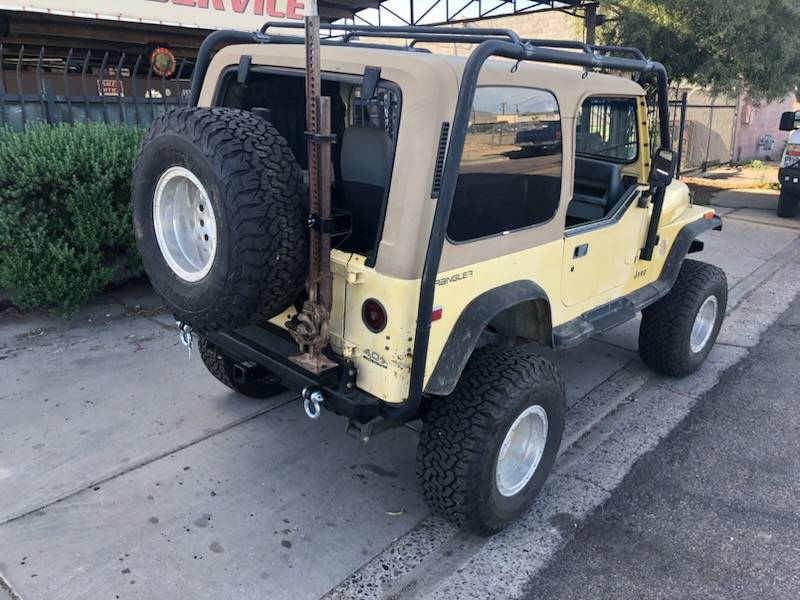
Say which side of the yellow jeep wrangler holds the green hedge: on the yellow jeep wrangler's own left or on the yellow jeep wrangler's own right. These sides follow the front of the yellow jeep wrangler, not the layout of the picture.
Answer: on the yellow jeep wrangler's own left

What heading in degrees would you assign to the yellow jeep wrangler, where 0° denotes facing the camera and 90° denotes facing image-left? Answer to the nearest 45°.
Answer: approximately 225°

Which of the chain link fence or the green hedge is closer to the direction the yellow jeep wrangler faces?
the chain link fence

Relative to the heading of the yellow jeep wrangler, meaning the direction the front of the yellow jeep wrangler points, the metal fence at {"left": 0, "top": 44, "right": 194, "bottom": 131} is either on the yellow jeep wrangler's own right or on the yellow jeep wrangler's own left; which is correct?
on the yellow jeep wrangler's own left

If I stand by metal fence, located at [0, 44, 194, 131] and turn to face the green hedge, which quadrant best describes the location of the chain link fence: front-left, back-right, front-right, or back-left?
back-left

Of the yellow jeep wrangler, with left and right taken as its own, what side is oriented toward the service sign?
left
